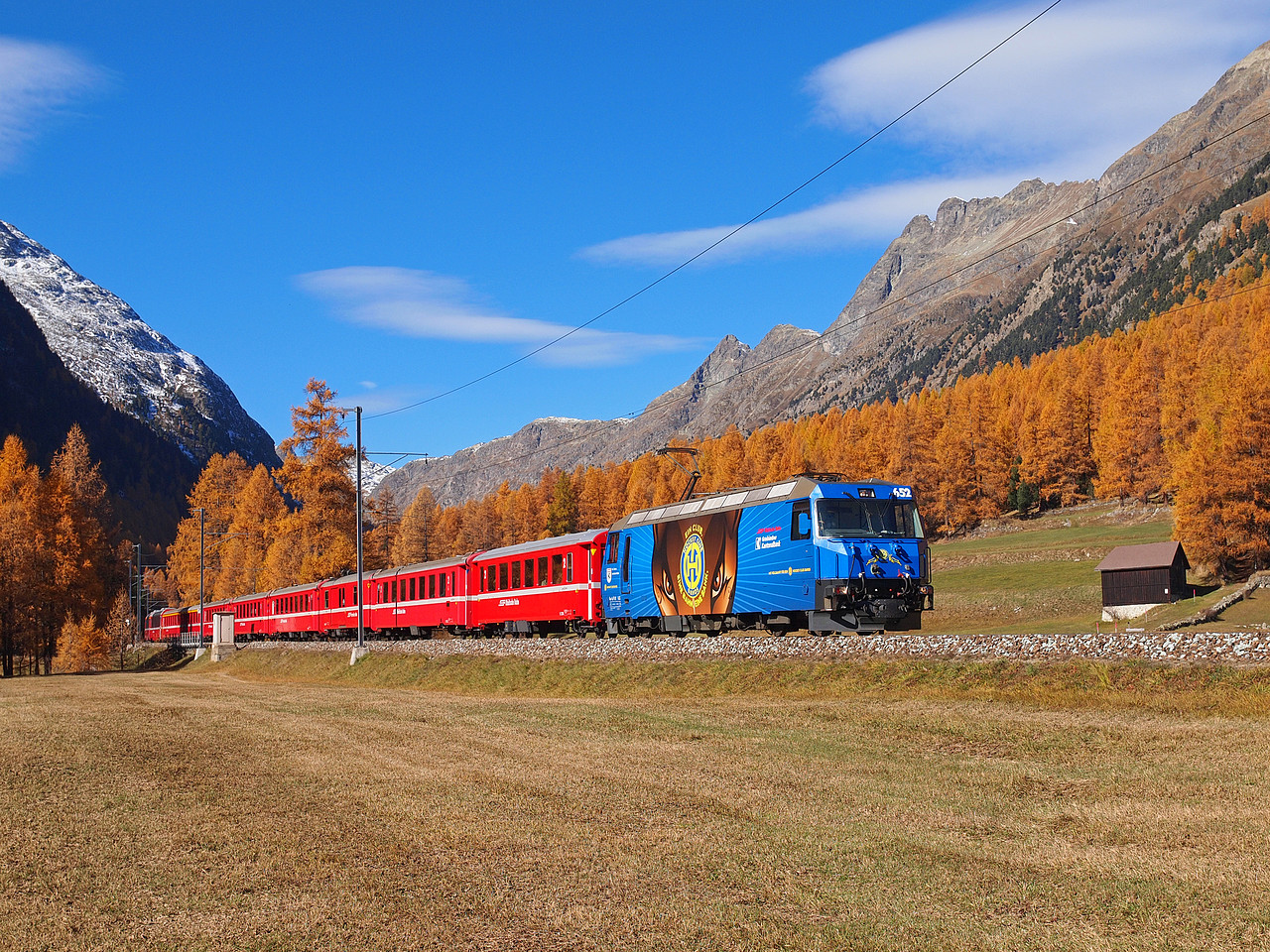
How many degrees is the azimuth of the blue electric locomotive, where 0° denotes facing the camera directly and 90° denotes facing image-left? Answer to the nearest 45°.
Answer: approximately 315°

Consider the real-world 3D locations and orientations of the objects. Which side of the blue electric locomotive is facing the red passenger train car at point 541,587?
back
